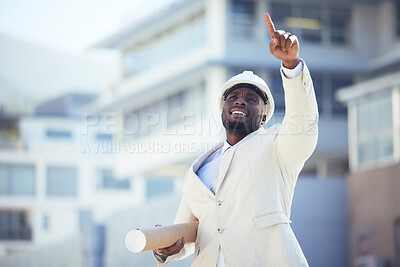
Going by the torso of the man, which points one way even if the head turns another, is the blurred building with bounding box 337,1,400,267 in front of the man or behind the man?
behind

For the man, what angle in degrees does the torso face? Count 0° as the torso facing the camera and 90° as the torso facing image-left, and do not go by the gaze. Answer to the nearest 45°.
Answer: approximately 45°
